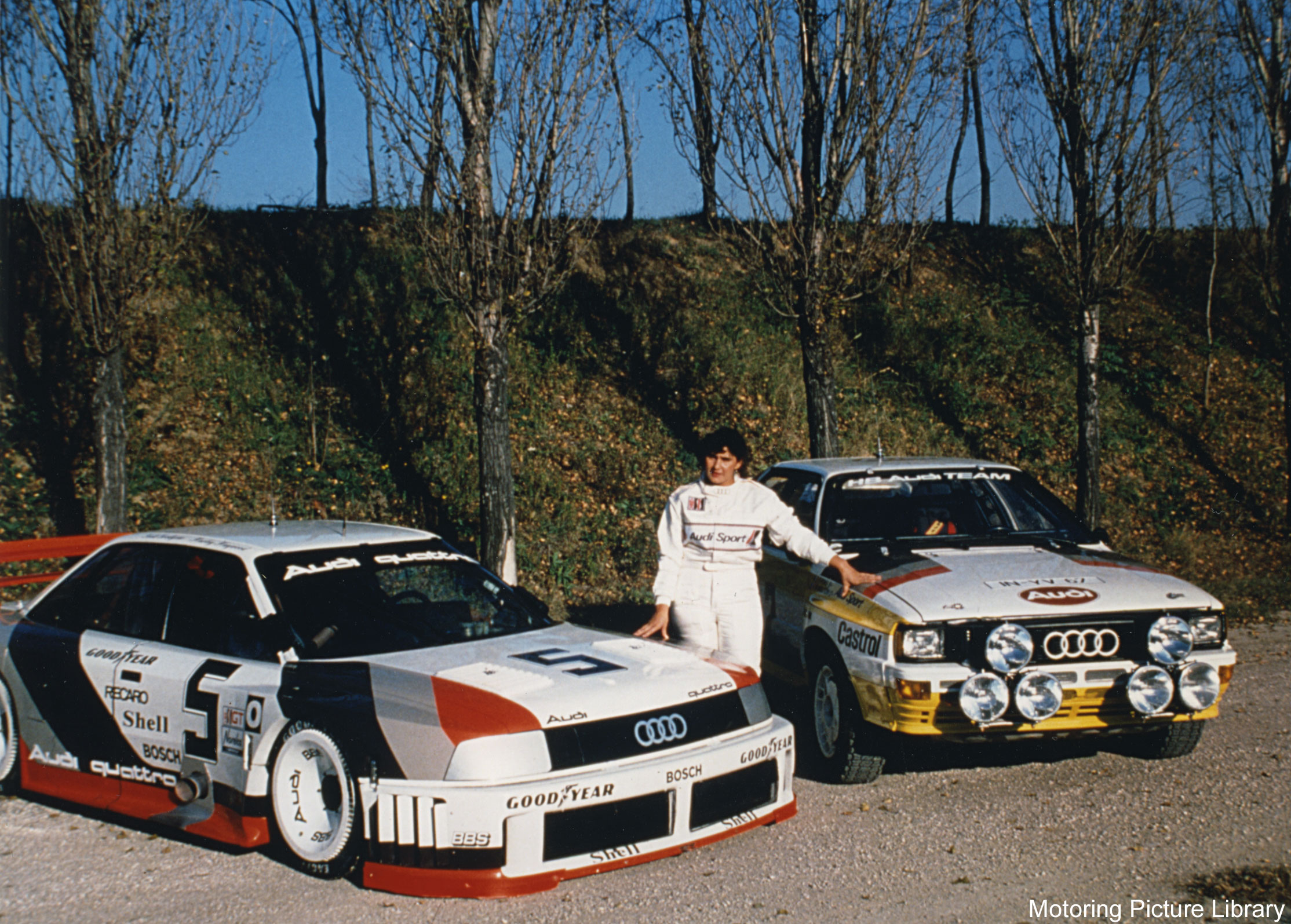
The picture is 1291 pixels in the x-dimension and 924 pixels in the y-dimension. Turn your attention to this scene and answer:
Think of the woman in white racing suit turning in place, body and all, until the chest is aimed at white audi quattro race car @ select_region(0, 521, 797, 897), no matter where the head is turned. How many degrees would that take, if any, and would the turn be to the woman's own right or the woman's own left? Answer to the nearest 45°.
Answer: approximately 45° to the woman's own right

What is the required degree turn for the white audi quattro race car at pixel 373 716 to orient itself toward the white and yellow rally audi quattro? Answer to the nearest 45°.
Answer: approximately 45° to its left

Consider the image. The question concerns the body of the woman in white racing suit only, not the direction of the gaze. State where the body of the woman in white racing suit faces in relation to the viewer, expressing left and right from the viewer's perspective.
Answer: facing the viewer

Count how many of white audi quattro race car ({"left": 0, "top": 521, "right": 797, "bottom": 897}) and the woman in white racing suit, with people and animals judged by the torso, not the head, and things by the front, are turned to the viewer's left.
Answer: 0

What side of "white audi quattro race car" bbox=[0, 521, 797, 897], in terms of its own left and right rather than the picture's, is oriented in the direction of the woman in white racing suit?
left

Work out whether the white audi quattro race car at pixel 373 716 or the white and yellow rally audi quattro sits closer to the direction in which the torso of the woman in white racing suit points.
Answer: the white audi quattro race car

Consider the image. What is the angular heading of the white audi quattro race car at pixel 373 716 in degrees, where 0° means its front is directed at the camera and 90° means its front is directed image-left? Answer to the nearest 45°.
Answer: approximately 315°

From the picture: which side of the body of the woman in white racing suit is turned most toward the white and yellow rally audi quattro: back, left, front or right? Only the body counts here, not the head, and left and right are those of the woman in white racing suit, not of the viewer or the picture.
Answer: left

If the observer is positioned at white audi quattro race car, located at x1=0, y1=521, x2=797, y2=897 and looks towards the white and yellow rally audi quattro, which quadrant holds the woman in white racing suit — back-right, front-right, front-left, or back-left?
front-left

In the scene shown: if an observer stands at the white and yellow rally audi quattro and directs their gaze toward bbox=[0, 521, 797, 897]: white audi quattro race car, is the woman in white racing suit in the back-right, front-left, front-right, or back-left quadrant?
front-right
